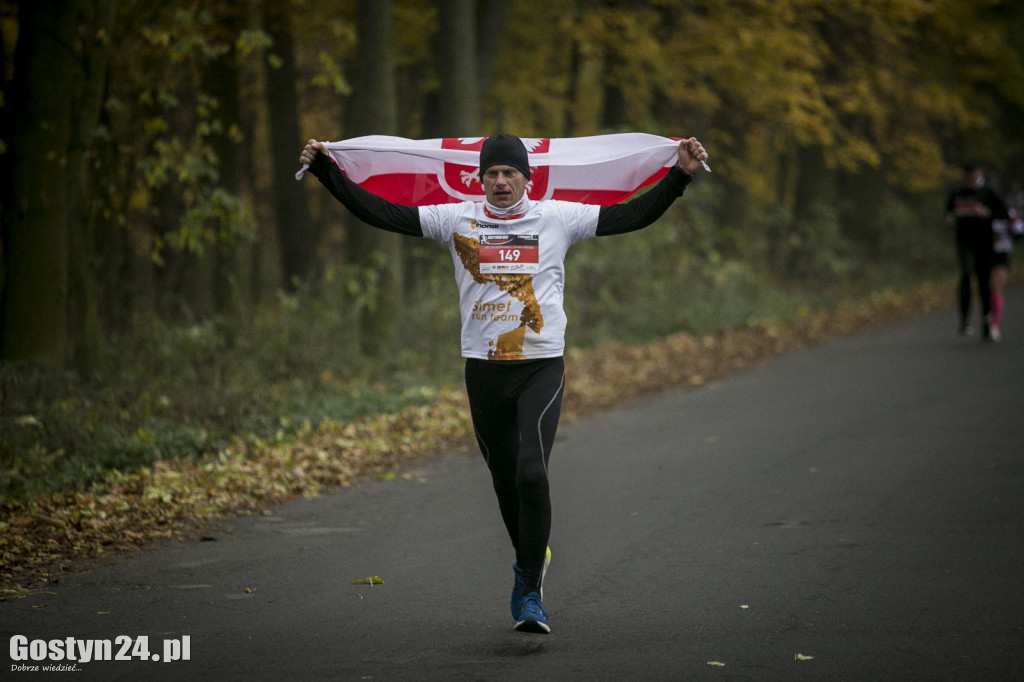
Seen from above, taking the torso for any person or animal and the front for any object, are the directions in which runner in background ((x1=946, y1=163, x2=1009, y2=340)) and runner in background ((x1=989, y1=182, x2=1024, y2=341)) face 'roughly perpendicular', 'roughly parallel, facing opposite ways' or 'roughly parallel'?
roughly parallel

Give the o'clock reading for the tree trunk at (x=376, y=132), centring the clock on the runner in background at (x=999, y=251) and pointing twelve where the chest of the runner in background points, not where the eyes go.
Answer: The tree trunk is roughly at 2 o'clock from the runner in background.

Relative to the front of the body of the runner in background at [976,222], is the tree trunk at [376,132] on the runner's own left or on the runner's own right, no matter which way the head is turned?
on the runner's own right

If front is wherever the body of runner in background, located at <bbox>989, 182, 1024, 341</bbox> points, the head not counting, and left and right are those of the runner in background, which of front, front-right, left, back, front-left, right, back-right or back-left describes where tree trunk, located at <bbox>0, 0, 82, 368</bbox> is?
front-right

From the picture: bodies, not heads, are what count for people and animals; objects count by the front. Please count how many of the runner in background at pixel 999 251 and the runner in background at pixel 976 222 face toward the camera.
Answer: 2

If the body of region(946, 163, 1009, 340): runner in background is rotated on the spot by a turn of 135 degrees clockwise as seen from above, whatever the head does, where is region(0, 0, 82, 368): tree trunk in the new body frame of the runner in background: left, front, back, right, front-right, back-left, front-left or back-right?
left

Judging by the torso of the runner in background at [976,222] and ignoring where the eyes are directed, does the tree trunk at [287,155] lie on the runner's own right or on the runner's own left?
on the runner's own right

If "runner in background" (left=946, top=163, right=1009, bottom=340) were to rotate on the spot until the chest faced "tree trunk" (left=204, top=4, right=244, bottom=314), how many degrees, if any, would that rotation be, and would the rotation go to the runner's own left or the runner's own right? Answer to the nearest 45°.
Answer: approximately 90° to the runner's own right

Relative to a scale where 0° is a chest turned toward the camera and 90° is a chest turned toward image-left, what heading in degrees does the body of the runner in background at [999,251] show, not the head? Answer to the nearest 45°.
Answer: approximately 0°

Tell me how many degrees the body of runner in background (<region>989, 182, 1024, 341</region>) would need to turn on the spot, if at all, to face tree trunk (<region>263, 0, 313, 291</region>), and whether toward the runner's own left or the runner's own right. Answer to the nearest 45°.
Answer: approximately 90° to the runner's own right

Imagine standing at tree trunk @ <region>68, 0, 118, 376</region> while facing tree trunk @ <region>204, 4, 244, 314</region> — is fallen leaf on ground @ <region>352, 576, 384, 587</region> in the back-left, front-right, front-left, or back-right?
back-right

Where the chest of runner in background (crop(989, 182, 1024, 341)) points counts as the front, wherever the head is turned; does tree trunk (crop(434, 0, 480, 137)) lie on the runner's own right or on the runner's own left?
on the runner's own right

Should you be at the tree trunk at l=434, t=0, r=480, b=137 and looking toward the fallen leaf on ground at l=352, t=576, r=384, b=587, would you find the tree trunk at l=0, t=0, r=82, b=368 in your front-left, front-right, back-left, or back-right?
front-right

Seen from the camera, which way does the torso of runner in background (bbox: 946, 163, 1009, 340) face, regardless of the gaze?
toward the camera
